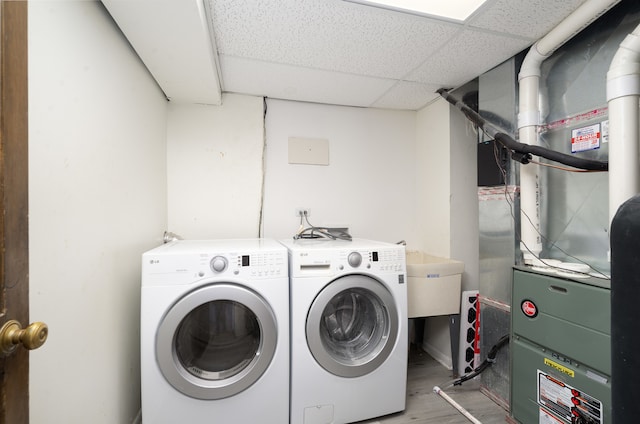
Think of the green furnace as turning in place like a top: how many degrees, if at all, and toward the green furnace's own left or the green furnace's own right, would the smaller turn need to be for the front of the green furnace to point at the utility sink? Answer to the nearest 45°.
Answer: approximately 90° to the green furnace's own right

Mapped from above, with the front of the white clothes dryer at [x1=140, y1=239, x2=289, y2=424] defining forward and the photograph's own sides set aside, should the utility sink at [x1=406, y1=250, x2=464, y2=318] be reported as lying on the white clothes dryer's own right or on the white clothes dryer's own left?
on the white clothes dryer's own left

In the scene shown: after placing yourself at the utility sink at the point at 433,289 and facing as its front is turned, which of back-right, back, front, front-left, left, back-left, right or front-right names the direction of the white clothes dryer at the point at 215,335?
front-right

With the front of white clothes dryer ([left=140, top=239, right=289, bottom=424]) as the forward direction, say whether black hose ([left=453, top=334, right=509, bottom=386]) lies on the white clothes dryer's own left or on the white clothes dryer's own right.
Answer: on the white clothes dryer's own left

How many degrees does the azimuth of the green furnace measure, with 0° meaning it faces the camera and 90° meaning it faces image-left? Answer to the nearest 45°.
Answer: approximately 45°

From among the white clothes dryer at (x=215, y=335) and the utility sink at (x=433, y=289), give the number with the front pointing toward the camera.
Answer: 2
